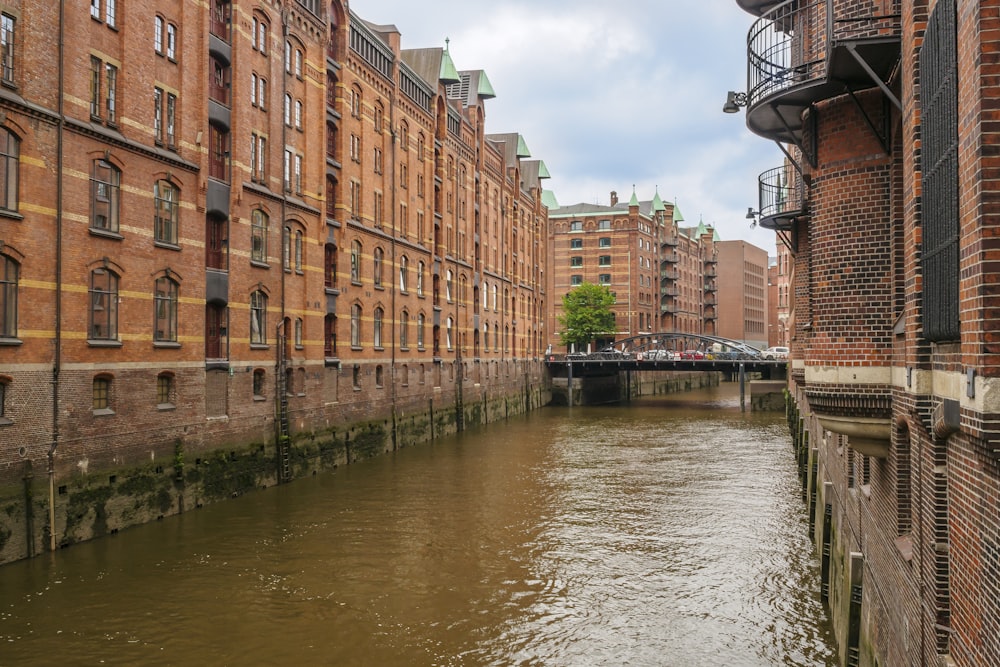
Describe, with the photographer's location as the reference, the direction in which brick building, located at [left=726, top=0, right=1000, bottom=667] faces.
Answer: facing to the left of the viewer

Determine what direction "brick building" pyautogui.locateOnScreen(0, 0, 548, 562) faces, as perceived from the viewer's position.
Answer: facing the viewer and to the right of the viewer

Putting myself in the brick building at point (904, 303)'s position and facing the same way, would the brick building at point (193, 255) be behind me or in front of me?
in front

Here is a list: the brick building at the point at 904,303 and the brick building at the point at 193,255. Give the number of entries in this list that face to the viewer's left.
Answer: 1

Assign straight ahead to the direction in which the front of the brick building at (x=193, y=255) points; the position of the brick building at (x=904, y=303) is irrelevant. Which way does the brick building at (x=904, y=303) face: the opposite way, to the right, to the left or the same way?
the opposite way

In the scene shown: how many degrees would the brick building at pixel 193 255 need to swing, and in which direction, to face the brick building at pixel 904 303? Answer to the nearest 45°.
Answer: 0° — it already faces it

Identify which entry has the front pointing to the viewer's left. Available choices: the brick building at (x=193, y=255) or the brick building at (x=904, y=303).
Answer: the brick building at (x=904, y=303)
